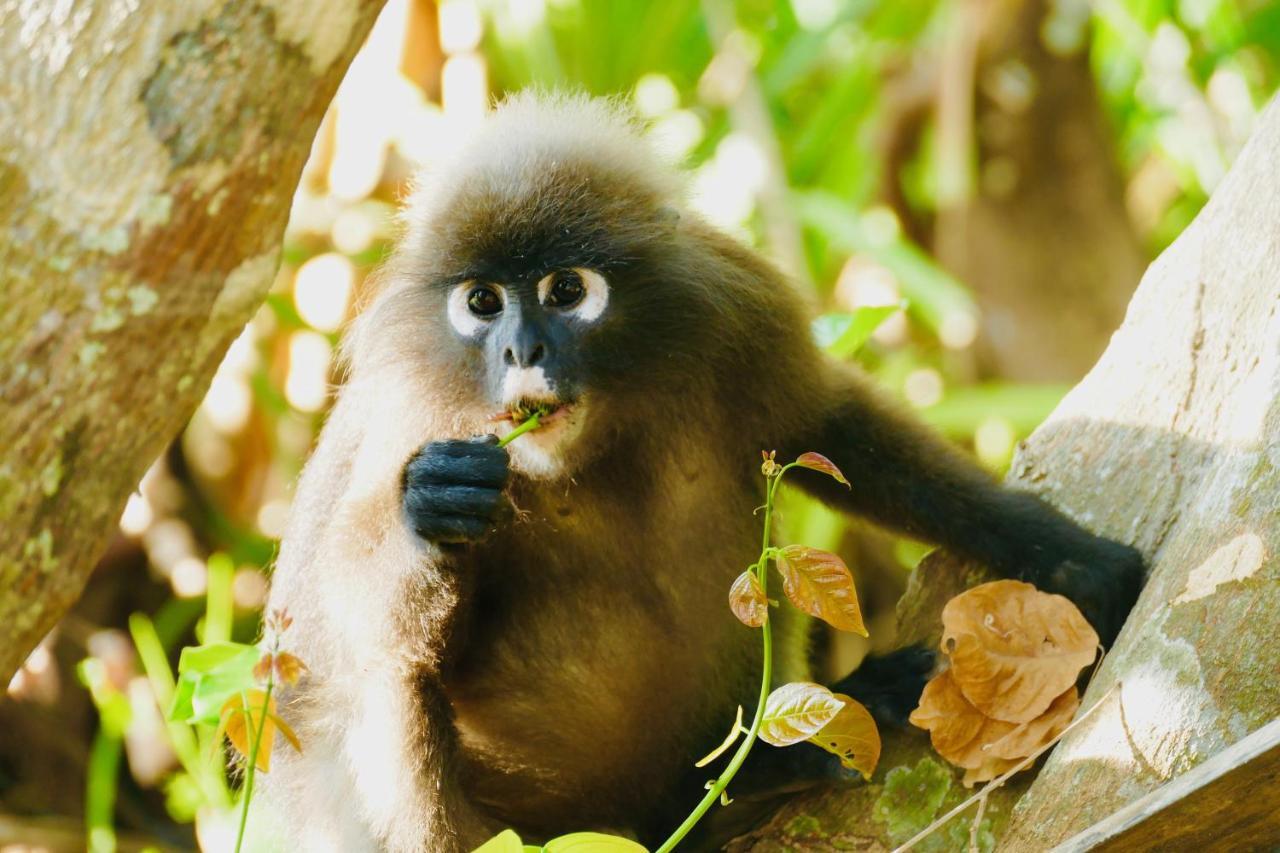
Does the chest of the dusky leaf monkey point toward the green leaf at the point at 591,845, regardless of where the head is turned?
yes

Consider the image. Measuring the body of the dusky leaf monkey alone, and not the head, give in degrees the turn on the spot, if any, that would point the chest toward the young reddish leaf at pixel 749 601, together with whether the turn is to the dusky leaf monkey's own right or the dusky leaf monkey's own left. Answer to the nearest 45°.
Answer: approximately 45° to the dusky leaf monkey's own left

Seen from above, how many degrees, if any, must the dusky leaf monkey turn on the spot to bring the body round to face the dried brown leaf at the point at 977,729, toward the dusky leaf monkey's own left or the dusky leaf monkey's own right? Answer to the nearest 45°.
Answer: approximately 45° to the dusky leaf monkey's own left

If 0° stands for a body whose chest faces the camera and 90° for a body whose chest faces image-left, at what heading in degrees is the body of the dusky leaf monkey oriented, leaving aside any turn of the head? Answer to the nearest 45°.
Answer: approximately 0°

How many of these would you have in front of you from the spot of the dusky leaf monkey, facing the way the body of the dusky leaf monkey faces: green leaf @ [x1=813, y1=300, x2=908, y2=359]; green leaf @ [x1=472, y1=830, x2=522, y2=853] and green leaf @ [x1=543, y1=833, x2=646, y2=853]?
2

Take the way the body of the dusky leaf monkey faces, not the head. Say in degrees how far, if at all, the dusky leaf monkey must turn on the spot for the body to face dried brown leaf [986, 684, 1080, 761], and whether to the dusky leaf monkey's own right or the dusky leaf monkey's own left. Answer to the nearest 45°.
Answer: approximately 45° to the dusky leaf monkey's own left

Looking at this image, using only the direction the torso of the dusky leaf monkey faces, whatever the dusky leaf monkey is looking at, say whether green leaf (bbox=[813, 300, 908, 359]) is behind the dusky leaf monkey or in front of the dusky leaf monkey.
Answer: behind
